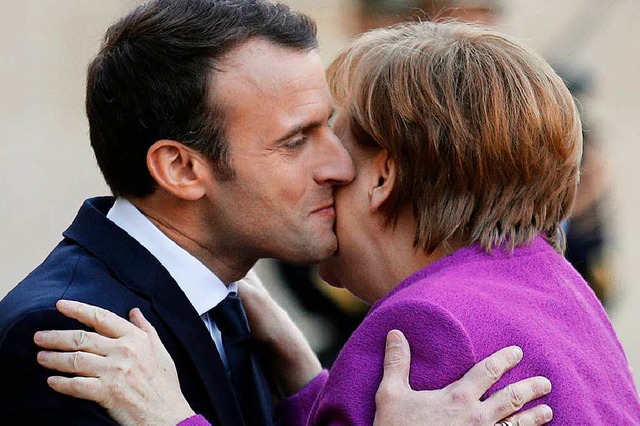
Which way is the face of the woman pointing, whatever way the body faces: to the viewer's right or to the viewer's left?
to the viewer's left

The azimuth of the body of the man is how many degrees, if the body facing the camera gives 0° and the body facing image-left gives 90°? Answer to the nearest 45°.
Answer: approximately 270°
